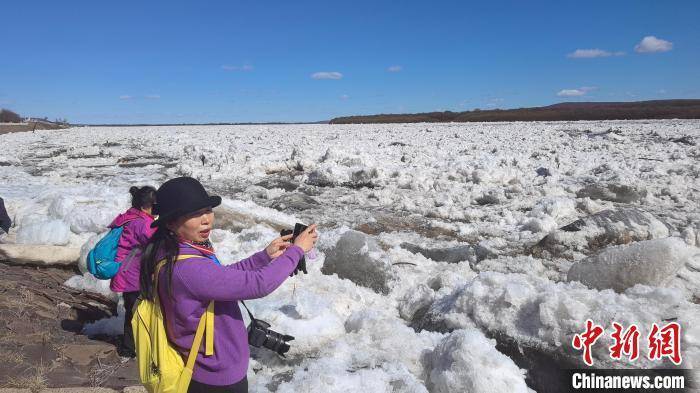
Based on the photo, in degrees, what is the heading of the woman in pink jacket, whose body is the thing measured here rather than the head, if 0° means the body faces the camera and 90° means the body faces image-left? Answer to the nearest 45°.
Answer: approximately 225°

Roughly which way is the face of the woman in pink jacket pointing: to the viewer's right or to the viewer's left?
to the viewer's right

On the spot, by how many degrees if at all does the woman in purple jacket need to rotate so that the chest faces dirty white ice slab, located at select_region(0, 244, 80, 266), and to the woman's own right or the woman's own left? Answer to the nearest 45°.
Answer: approximately 135° to the woman's own left

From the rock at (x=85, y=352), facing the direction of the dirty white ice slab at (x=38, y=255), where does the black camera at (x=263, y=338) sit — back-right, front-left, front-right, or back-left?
back-right

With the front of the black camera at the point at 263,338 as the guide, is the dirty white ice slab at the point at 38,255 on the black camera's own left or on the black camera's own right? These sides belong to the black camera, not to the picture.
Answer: on the black camera's own left

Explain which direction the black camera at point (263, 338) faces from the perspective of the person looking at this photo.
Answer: facing to the right of the viewer

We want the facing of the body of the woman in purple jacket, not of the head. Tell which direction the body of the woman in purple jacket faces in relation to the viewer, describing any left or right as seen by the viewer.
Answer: facing to the right of the viewer
